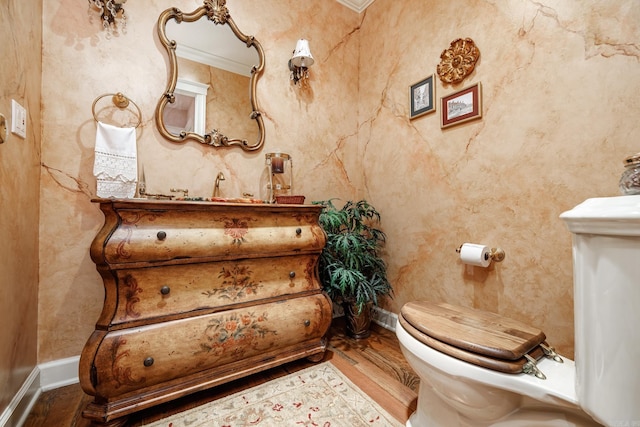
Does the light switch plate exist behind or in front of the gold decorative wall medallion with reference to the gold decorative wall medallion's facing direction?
in front

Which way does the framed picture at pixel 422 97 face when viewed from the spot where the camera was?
facing the viewer and to the left of the viewer

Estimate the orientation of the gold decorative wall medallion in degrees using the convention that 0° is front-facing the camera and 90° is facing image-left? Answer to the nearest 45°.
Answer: approximately 45°

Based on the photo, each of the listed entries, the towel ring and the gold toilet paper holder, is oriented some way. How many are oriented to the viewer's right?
0

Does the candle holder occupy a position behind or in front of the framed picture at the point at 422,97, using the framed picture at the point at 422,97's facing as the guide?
in front

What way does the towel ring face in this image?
toward the camera

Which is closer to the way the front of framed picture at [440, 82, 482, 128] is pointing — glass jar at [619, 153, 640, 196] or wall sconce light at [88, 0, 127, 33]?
the wall sconce light

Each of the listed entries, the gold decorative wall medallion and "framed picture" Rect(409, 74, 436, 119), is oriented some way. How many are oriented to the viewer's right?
0

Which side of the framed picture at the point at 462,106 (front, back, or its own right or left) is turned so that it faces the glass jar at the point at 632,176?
left

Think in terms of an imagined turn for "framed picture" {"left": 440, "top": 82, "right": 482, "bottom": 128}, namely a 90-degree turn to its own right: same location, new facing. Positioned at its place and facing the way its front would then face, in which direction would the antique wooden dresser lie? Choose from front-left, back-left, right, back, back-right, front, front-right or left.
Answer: left

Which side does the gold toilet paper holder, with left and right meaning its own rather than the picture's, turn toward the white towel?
front

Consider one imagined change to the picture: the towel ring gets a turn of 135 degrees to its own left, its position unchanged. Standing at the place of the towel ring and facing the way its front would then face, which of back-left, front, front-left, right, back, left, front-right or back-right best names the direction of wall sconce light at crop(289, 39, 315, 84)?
front-right

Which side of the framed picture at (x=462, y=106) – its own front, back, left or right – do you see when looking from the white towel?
front

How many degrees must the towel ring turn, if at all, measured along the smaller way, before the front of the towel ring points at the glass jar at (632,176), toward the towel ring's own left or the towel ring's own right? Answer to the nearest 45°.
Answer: approximately 45° to the towel ring's own left

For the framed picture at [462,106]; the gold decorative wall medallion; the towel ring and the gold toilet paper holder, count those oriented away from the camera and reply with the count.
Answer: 0

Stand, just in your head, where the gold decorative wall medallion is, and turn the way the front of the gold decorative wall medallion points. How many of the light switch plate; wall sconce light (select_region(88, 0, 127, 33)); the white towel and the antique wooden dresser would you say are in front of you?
4

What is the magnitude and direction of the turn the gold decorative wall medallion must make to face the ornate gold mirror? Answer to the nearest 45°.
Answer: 0° — it already faces it
